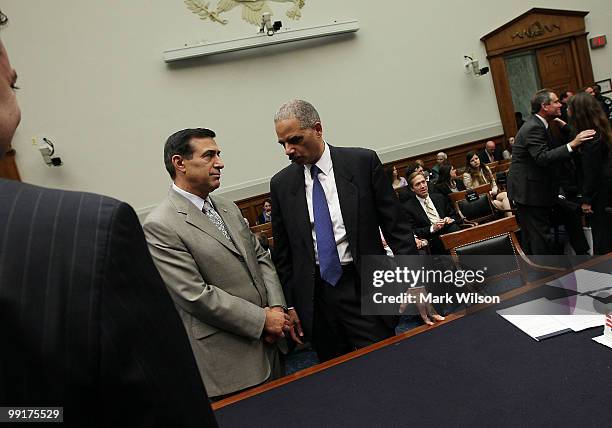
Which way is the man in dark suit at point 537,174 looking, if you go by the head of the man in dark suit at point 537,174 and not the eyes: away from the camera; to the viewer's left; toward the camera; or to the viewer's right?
to the viewer's right

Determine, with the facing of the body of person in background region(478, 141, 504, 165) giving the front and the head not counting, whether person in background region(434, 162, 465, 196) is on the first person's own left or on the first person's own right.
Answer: on the first person's own right

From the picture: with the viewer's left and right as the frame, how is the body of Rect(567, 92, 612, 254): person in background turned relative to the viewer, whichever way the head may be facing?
facing away from the viewer and to the left of the viewer

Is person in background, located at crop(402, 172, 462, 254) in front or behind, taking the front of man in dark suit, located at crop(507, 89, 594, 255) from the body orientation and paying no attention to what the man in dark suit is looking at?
behind

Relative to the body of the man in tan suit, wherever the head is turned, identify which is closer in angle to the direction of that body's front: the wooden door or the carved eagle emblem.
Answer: the wooden door

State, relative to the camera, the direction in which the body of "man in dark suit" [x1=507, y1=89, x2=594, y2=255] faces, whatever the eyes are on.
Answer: to the viewer's right

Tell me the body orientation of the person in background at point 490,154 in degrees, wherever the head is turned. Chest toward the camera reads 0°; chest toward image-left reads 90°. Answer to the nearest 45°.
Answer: approximately 315°

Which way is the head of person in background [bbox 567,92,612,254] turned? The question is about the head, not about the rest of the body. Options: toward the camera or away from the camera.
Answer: away from the camera

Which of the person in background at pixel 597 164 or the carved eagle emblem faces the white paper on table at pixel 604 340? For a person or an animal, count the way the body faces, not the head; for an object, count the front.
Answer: the carved eagle emblem

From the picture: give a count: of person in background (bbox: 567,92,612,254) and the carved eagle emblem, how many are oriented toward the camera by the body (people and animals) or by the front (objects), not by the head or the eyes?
1

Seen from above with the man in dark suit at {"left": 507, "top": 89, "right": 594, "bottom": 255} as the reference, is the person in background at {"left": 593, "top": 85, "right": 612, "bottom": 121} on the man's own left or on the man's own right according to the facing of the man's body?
on the man's own left

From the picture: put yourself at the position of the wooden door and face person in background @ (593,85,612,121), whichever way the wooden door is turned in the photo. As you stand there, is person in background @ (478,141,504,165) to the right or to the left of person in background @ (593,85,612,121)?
right

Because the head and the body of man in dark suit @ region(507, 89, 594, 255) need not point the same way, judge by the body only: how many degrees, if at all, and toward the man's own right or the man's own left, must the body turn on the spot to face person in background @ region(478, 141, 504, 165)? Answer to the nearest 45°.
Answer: approximately 90° to the man's own left
